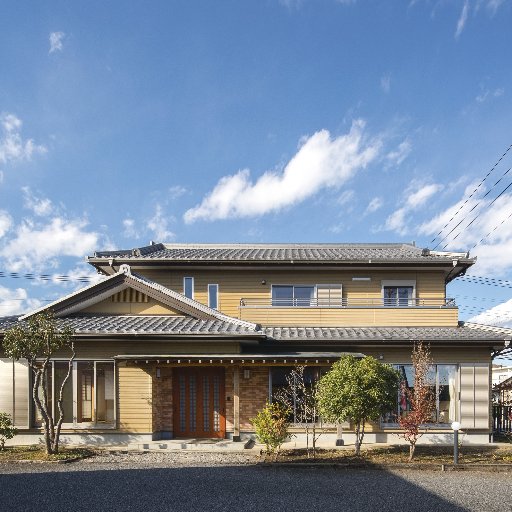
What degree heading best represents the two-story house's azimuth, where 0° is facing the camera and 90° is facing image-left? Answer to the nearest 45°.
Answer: approximately 0°
